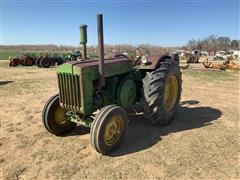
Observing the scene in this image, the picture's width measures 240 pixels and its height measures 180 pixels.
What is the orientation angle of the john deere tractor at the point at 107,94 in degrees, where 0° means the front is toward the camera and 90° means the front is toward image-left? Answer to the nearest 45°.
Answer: approximately 45°

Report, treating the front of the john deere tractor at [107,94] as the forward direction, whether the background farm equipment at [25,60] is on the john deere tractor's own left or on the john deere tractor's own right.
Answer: on the john deere tractor's own right
